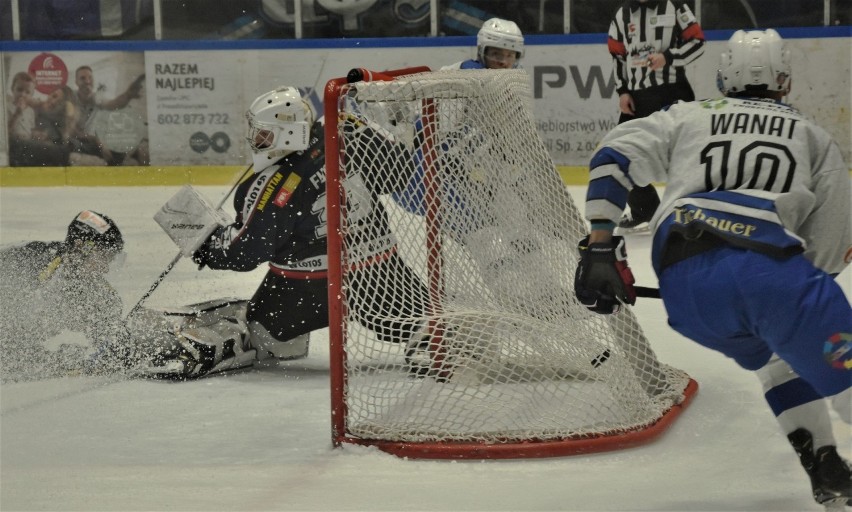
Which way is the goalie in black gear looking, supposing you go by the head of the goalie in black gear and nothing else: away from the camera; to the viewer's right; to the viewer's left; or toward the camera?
to the viewer's left

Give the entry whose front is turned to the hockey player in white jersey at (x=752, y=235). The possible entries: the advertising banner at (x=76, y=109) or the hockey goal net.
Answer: the advertising banner

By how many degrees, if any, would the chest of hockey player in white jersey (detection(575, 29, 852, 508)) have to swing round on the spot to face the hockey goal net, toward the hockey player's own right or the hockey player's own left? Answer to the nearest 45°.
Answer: approximately 45° to the hockey player's own left

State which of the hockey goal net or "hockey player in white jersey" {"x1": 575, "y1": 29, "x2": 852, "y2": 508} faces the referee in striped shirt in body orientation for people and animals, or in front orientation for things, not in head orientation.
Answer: the hockey player in white jersey

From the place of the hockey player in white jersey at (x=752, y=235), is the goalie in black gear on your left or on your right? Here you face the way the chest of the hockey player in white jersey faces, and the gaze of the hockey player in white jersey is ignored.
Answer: on your left

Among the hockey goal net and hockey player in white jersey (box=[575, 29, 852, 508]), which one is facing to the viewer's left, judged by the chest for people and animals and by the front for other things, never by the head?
the hockey goal net

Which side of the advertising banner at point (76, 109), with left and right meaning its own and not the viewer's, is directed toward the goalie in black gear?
front

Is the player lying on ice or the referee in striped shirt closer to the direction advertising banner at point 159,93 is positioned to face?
the player lying on ice

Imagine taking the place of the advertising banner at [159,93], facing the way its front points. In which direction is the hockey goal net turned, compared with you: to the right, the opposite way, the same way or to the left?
to the right

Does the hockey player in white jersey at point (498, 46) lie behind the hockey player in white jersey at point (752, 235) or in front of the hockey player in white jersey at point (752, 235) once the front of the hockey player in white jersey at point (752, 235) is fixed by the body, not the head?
in front

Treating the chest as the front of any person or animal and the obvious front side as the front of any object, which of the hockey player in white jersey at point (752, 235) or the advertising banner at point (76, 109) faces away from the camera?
the hockey player in white jersey

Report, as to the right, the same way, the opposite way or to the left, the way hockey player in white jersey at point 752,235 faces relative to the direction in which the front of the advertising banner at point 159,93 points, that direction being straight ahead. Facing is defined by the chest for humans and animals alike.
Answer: the opposite way

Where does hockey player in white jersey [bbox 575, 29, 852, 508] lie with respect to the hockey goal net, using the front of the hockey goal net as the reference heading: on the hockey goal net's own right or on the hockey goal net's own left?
on the hockey goal net's own left

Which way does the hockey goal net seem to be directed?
to the viewer's left

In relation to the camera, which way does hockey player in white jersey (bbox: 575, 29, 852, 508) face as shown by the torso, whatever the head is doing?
away from the camera

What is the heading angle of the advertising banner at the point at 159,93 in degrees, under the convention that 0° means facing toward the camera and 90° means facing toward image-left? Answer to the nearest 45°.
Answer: approximately 0°

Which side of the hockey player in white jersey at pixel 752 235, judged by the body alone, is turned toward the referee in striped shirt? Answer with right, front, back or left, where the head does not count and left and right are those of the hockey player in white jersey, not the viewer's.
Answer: front
